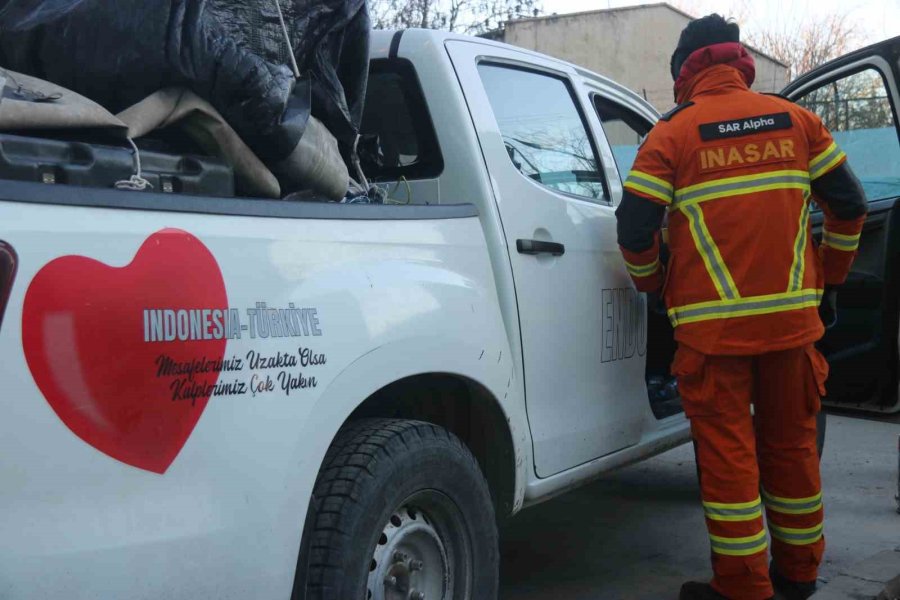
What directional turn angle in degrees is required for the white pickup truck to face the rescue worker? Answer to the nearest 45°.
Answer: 0° — it already faces them

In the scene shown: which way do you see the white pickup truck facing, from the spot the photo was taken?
facing away from the viewer and to the right of the viewer

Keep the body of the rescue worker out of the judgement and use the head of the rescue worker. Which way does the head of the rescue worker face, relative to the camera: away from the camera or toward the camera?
away from the camera
